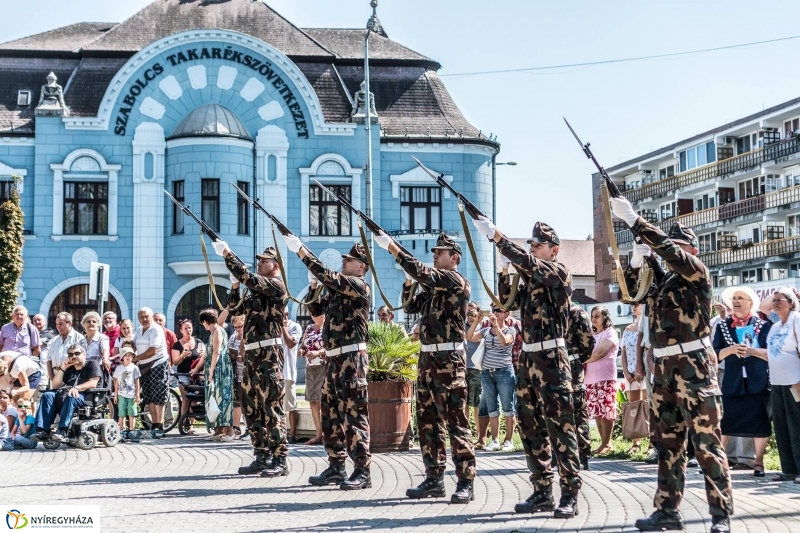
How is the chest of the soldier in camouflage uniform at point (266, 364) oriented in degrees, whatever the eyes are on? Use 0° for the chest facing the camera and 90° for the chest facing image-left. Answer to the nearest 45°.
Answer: approximately 90°

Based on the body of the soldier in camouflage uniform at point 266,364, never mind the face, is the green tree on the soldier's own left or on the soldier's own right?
on the soldier's own right

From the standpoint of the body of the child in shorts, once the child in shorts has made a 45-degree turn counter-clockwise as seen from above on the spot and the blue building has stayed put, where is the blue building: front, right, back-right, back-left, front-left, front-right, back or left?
back-left

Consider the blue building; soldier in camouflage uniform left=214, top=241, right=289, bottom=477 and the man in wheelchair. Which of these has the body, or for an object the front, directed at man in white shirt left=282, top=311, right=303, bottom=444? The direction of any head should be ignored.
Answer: the blue building

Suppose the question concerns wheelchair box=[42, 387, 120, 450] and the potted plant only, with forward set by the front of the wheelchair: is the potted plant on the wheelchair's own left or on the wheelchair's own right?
on the wheelchair's own left

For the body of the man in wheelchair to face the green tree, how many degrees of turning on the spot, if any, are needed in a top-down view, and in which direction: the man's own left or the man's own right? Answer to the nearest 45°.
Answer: approximately 135° to the man's own right

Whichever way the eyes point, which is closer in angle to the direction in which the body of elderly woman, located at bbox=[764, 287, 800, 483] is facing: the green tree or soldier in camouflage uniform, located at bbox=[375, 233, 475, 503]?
the soldier in camouflage uniform

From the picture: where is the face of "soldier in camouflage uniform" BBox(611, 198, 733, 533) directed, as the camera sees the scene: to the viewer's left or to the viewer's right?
to the viewer's left
